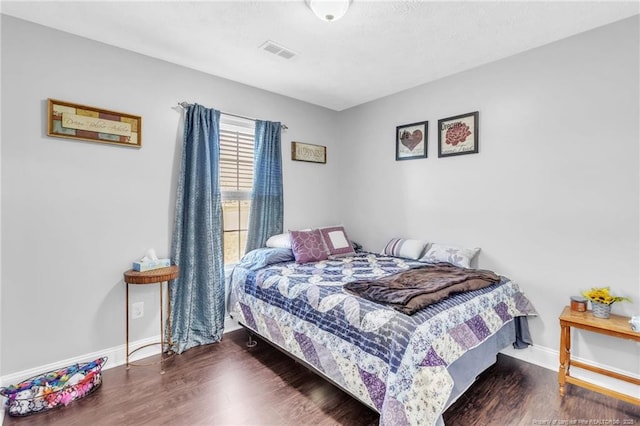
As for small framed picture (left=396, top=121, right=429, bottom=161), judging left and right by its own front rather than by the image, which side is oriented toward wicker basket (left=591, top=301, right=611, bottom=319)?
left

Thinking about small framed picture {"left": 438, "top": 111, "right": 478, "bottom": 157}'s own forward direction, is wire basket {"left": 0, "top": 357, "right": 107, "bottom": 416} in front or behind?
in front

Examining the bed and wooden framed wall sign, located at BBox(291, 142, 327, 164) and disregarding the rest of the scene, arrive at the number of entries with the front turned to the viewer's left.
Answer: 0

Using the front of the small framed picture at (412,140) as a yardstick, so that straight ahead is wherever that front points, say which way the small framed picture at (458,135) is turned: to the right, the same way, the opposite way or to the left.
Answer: the same way

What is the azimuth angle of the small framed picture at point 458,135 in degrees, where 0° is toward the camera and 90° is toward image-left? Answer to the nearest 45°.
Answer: approximately 45°

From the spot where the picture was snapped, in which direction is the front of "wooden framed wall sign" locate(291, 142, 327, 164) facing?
facing the viewer and to the right of the viewer

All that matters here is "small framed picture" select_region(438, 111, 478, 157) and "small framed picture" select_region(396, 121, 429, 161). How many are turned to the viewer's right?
0

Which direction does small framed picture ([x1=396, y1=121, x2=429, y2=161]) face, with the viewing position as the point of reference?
facing the viewer and to the left of the viewer

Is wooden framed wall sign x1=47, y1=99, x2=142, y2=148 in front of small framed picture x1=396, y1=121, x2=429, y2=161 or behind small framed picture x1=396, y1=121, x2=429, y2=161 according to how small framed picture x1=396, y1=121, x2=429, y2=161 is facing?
in front

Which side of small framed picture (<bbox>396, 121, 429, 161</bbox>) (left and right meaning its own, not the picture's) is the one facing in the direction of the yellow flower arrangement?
left

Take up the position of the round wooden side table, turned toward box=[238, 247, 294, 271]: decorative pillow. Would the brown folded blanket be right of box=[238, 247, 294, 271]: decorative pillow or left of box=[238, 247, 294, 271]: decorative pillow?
right

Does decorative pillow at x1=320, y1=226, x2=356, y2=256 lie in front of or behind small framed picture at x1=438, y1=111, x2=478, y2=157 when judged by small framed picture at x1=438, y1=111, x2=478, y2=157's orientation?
in front
